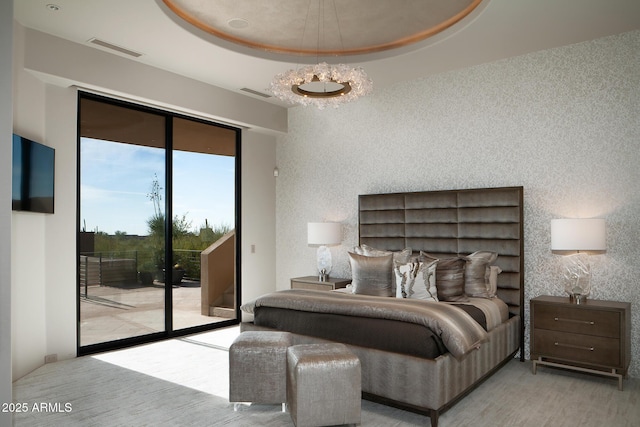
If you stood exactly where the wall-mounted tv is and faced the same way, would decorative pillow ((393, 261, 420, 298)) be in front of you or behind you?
in front

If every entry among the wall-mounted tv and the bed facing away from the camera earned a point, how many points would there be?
0

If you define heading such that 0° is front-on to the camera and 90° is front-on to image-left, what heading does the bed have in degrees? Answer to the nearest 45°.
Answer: approximately 45°

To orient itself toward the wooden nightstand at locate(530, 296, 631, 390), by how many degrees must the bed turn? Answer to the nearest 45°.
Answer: approximately 135° to its left

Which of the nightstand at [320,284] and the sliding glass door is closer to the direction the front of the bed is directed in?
the sliding glass door

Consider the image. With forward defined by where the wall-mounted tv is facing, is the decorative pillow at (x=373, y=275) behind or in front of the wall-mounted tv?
in front

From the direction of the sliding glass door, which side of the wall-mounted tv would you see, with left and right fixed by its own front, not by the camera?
left

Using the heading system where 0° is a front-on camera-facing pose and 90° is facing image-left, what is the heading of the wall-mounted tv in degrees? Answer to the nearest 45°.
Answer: approximately 315°
